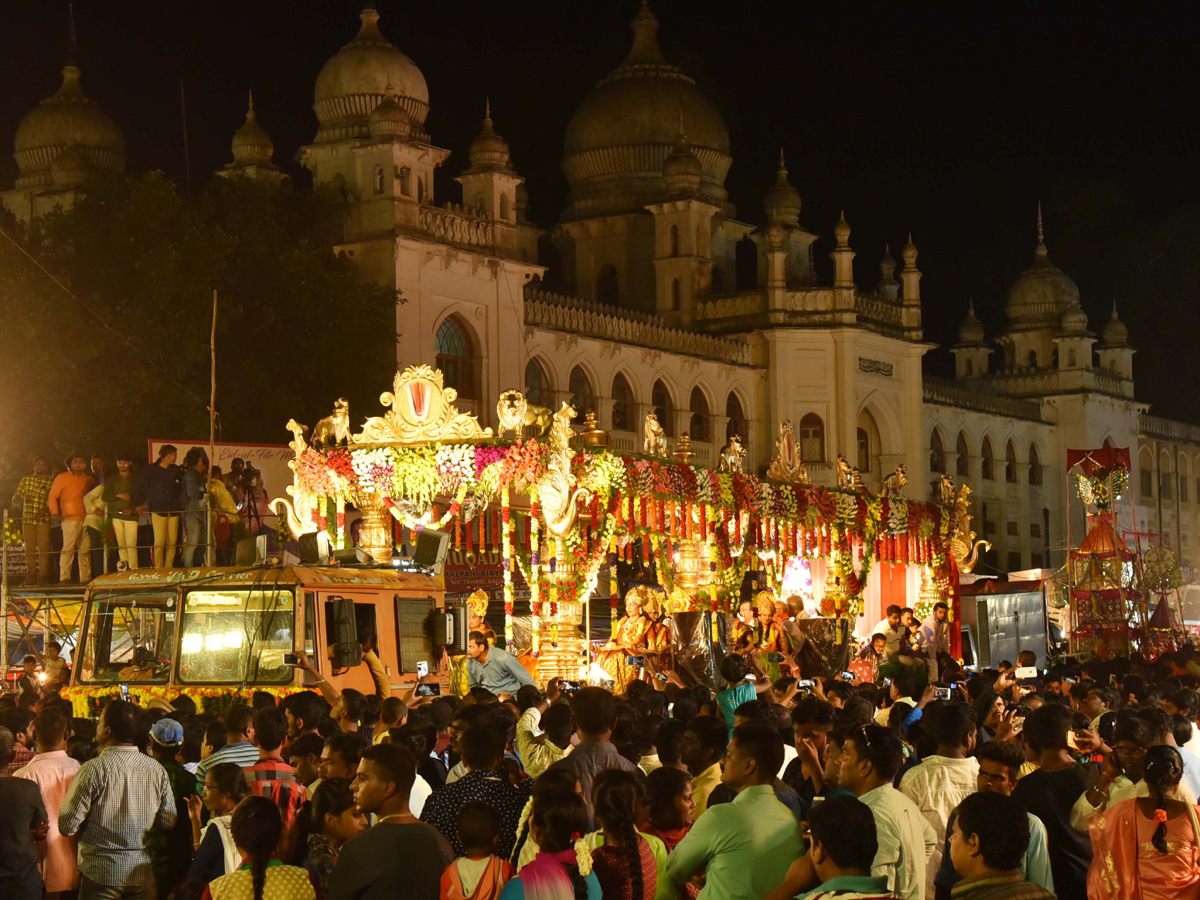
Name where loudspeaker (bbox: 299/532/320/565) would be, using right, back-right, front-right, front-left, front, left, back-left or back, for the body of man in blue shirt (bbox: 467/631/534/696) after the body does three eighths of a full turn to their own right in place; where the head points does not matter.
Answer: front-left

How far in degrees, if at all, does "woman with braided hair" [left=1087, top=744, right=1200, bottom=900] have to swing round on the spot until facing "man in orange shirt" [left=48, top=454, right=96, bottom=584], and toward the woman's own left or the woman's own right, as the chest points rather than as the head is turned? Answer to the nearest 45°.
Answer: approximately 45° to the woman's own left

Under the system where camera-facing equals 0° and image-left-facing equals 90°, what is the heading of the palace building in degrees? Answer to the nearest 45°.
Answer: approximately 315°

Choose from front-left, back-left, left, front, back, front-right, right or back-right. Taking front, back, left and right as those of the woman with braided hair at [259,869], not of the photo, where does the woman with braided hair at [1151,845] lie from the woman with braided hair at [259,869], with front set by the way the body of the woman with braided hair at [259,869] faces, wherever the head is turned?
right

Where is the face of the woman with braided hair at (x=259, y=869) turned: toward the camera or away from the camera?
away from the camera

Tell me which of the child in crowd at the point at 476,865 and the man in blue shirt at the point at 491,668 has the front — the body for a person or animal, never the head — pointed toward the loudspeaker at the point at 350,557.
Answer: the child in crowd

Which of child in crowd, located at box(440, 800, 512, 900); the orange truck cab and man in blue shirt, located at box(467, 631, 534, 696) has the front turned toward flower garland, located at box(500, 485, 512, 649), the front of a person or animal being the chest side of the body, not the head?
the child in crowd

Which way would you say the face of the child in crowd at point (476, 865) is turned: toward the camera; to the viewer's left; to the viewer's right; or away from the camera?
away from the camera

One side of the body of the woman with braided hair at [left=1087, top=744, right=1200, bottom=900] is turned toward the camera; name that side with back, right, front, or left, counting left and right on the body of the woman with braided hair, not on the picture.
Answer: back

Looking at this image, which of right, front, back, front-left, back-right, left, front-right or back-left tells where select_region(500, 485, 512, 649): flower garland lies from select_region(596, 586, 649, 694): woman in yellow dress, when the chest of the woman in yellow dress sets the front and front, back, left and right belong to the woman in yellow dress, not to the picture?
right

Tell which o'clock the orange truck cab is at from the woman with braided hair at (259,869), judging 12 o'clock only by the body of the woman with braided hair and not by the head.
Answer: The orange truck cab is roughly at 12 o'clock from the woman with braided hair.

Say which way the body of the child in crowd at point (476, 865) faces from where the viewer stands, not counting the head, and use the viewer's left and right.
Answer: facing away from the viewer

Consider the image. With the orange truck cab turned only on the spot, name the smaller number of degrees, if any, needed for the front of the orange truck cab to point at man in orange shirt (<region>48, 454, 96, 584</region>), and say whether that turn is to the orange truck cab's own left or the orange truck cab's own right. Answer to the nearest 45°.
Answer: approximately 135° to the orange truck cab's own right

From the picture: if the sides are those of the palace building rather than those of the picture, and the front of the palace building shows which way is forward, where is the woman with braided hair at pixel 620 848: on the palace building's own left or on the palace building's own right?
on the palace building's own right
